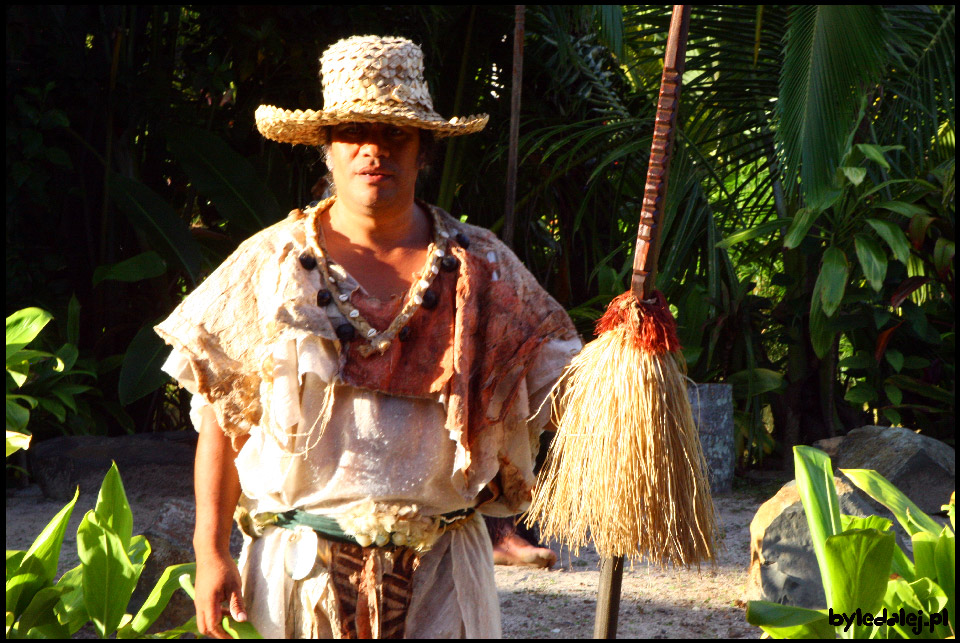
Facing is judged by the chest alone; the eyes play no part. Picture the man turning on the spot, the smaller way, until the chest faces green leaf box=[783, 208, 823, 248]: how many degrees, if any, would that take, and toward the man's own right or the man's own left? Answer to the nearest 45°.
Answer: approximately 135° to the man's own left

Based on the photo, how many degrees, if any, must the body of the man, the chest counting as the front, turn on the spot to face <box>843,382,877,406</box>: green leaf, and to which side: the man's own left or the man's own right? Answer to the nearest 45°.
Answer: approximately 135° to the man's own left

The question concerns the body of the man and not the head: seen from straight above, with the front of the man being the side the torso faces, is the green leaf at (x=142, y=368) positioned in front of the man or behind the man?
behind

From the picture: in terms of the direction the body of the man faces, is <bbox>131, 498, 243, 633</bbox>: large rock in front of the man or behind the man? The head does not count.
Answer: behind

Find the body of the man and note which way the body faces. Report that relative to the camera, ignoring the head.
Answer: toward the camera

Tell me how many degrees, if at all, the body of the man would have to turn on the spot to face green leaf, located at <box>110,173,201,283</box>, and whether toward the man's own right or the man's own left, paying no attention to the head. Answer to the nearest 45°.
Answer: approximately 180°

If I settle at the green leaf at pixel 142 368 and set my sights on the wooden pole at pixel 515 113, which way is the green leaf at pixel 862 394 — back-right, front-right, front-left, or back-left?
front-left
